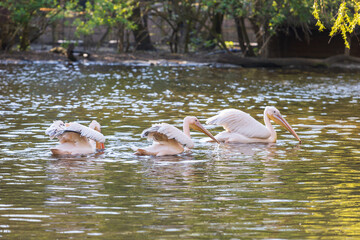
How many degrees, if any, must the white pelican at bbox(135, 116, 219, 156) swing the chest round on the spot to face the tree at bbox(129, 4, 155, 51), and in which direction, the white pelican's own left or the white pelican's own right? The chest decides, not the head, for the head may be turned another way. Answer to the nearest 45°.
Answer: approximately 90° to the white pelican's own left

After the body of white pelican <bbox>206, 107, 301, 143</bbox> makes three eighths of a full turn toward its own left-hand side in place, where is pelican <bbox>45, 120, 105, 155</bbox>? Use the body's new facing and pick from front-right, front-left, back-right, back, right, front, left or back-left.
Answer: left

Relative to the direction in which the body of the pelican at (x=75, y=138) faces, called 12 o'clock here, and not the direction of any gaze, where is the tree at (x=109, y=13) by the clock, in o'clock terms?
The tree is roughly at 9 o'clock from the pelican.

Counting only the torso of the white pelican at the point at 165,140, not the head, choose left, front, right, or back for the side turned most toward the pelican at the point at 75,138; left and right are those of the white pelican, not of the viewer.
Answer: back

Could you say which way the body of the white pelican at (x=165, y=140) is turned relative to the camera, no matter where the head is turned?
to the viewer's right

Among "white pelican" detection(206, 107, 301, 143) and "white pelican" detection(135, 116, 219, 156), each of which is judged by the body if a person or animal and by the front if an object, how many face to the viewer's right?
2

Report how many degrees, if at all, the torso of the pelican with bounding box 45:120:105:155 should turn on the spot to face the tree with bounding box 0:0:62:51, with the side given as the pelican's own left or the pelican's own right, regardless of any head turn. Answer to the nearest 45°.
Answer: approximately 90° to the pelican's own left

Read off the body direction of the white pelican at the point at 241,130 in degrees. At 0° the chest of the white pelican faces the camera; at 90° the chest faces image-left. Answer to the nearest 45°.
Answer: approximately 270°

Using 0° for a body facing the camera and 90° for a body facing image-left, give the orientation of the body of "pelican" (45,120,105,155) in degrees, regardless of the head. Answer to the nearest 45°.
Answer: approximately 270°

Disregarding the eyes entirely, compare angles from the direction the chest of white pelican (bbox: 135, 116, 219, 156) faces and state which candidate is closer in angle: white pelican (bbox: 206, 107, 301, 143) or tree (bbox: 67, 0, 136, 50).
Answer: the white pelican

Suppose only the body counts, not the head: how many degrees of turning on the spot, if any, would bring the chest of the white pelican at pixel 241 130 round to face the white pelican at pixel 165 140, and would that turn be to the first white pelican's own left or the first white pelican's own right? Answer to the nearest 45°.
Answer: approximately 135° to the first white pelican's own right

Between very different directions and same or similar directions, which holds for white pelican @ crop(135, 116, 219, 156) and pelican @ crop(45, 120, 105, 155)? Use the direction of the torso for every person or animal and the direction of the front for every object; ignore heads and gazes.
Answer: same or similar directions

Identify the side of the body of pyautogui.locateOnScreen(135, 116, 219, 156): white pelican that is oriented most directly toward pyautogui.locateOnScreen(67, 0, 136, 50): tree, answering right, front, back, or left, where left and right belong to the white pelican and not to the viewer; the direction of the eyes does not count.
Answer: left

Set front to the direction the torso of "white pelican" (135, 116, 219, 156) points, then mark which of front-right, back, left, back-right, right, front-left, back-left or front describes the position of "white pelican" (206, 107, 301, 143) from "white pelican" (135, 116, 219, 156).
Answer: front-left
